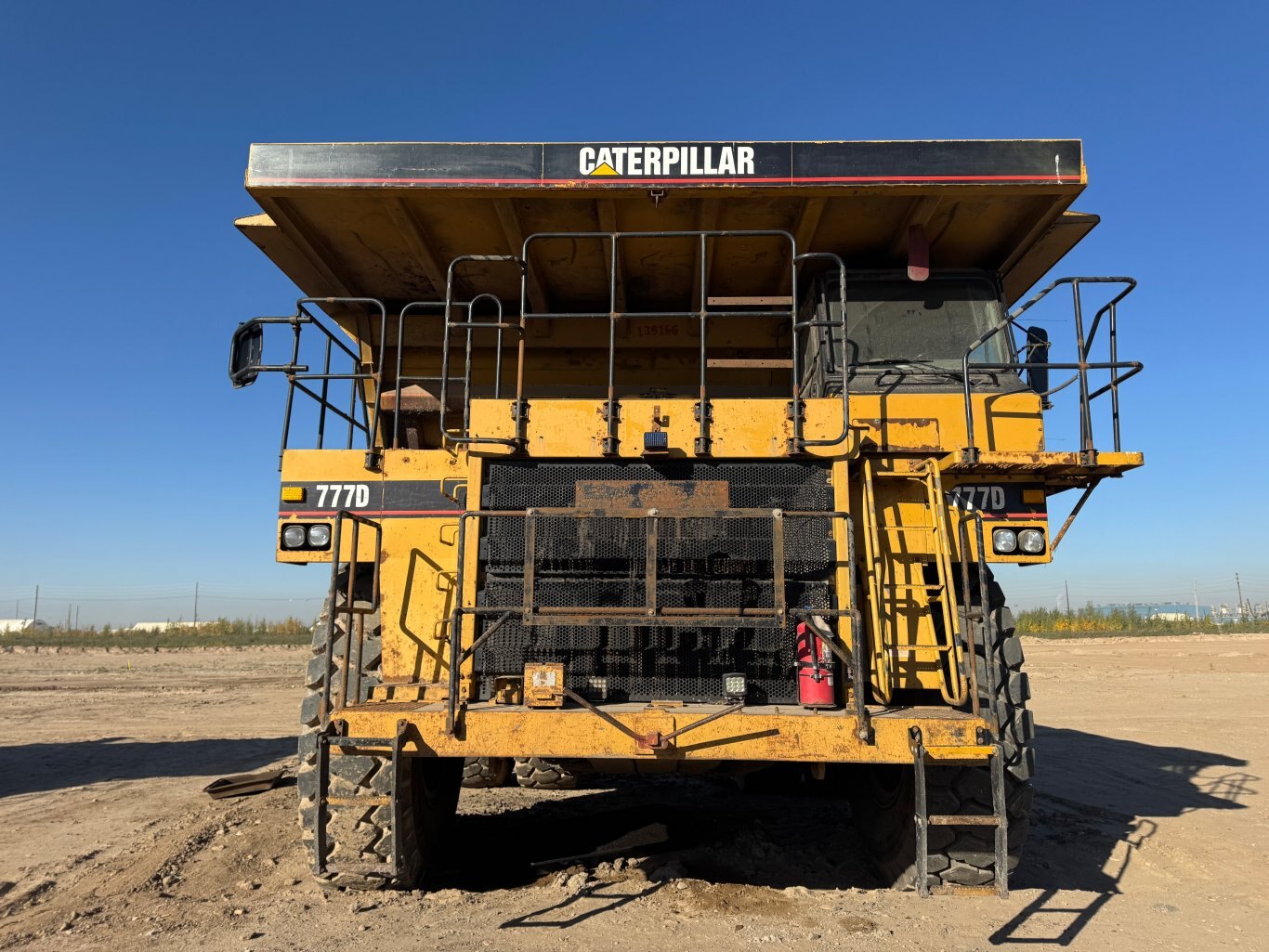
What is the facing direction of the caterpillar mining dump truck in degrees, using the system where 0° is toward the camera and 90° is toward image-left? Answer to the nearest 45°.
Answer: approximately 0°
